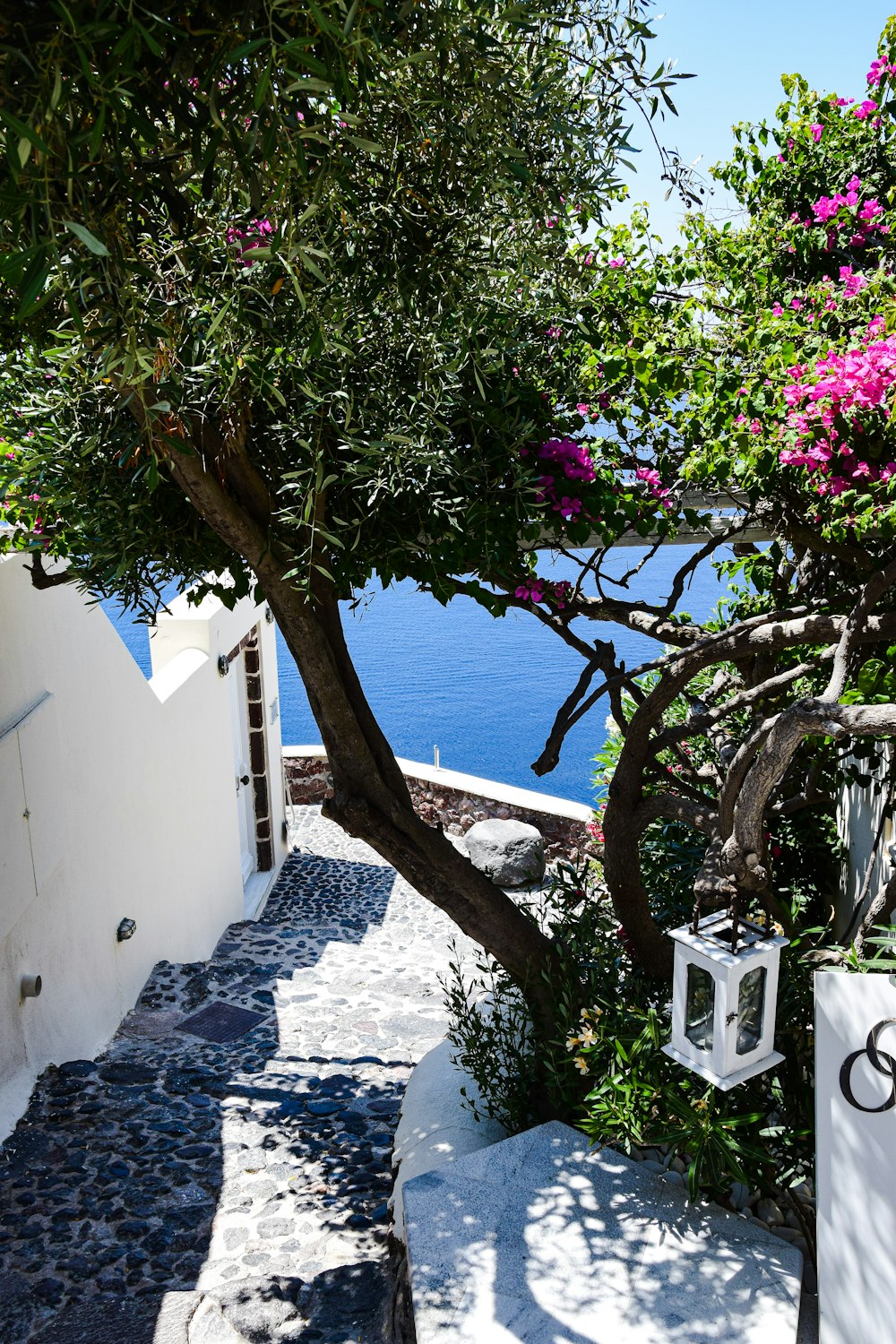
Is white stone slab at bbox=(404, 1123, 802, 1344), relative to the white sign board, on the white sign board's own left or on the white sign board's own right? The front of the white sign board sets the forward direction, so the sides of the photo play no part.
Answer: on the white sign board's own right

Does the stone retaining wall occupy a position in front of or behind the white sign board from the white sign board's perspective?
behind

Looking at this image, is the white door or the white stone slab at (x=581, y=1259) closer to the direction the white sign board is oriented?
the white stone slab

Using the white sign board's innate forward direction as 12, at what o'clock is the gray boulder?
The gray boulder is roughly at 5 o'clock from the white sign board.

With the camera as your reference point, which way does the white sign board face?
facing the viewer

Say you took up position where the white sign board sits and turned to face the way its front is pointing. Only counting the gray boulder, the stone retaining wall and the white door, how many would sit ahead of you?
0

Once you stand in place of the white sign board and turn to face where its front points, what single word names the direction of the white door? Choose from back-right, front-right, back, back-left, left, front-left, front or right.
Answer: back-right
